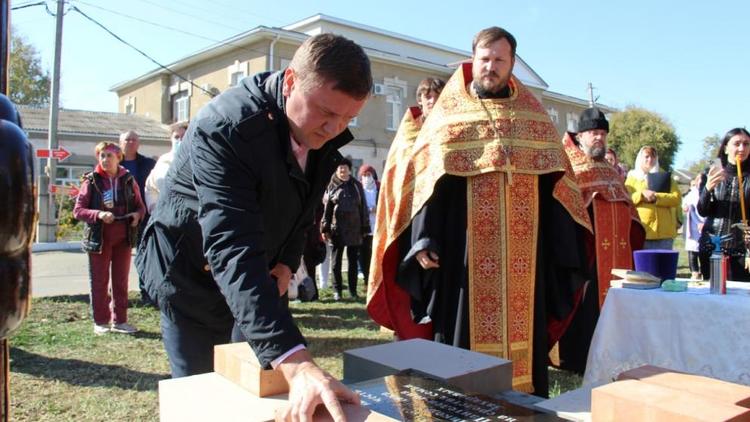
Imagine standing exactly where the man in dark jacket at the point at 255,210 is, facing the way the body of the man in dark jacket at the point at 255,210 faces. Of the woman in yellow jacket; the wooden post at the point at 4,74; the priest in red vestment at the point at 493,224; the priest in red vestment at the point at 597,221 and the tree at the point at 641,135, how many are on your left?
4

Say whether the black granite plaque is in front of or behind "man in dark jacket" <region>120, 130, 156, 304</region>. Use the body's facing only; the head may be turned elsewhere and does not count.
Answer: in front

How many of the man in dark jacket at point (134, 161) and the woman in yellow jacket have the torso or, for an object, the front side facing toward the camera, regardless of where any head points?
2

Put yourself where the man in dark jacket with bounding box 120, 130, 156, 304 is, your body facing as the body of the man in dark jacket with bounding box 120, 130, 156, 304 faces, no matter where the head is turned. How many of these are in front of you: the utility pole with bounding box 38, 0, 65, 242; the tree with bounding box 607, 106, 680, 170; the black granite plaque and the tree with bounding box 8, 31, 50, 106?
1

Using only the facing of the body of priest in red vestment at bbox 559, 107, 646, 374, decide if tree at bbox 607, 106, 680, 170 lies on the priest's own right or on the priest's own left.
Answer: on the priest's own left

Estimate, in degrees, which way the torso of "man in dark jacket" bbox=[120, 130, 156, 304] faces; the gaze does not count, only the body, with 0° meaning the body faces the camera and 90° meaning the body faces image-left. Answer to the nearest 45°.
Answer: approximately 0°

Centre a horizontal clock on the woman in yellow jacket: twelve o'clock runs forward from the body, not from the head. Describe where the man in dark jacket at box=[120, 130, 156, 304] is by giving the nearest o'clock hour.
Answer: The man in dark jacket is roughly at 2 o'clock from the woman in yellow jacket.

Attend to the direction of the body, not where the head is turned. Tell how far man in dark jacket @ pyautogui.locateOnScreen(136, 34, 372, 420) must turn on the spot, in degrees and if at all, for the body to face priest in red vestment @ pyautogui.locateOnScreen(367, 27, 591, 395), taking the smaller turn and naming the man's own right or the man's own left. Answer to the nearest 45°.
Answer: approximately 90° to the man's own left

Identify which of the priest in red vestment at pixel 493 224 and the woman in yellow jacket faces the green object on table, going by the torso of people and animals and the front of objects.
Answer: the woman in yellow jacket

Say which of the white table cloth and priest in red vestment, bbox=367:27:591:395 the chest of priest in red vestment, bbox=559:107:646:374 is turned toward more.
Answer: the white table cloth

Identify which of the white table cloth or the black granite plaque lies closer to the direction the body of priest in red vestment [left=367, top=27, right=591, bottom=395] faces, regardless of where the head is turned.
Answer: the black granite plaque

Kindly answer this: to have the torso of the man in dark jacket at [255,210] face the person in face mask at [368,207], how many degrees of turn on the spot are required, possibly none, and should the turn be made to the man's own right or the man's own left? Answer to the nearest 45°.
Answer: approximately 135° to the man's own left
